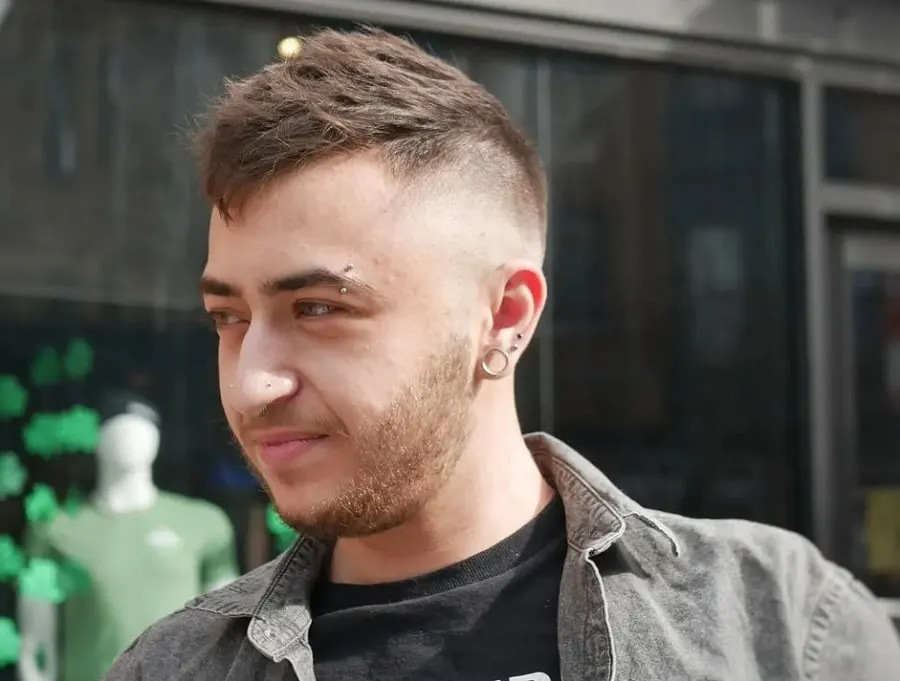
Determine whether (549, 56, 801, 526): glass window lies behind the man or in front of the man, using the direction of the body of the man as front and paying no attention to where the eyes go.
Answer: behind

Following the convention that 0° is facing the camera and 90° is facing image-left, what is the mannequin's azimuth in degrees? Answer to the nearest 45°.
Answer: approximately 0°

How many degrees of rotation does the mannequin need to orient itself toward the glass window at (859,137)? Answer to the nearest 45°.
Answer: approximately 90° to its left

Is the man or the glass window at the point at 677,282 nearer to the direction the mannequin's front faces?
the man

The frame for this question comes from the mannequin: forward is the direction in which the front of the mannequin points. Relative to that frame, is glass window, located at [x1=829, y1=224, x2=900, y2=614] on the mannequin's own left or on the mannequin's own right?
on the mannequin's own left

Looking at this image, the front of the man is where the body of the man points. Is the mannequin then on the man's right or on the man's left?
on the man's right

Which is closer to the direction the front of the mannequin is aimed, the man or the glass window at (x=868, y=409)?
the man

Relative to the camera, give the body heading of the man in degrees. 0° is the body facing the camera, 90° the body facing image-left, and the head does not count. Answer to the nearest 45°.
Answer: approximately 45°
